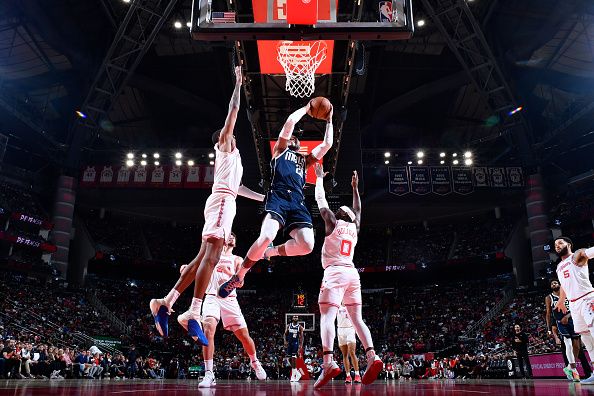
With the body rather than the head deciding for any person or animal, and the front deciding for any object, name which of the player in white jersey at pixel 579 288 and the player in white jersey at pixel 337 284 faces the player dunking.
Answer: the player in white jersey at pixel 579 288

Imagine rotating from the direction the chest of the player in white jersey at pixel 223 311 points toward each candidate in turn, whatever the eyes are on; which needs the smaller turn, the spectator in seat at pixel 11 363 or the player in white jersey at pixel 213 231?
the player in white jersey

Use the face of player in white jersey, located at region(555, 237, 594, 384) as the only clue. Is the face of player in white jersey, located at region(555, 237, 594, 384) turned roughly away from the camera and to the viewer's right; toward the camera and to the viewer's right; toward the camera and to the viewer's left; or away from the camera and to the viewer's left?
toward the camera and to the viewer's left

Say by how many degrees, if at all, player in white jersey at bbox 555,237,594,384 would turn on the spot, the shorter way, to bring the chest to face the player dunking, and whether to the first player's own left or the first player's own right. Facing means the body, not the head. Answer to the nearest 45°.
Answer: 0° — they already face them

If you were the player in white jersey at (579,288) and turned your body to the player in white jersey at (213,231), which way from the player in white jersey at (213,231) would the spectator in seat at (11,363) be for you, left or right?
right

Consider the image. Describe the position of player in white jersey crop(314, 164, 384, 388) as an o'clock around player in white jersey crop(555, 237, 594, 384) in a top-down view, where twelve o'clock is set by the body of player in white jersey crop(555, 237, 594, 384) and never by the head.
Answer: player in white jersey crop(314, 164, 384, 388) is roughly at 12 o'clock from player in white jersey crop(555, 237, 594, 384).

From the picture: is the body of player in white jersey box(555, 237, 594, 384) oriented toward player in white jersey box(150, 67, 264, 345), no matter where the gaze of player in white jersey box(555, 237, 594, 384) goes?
yes

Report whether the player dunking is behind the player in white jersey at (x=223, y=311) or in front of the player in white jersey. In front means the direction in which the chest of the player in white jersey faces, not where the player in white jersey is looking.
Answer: in front

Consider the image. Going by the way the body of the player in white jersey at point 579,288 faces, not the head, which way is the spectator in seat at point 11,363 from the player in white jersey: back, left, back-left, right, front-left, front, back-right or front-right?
front-right
